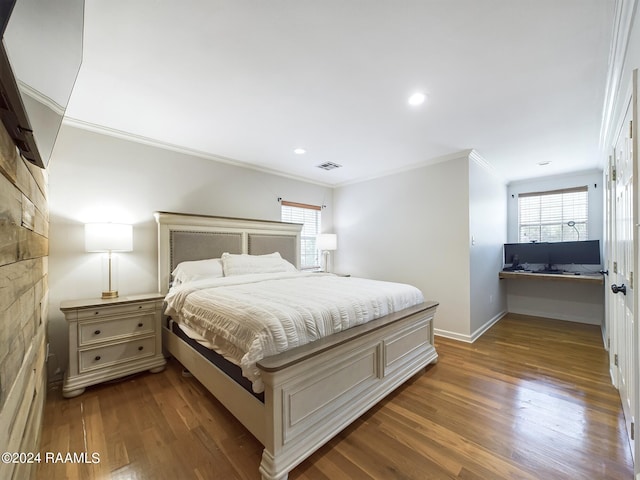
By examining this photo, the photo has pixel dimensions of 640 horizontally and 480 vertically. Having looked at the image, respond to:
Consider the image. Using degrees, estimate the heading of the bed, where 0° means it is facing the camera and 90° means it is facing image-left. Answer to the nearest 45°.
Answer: approximately 315°

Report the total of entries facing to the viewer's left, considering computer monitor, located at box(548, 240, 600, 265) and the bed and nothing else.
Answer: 0

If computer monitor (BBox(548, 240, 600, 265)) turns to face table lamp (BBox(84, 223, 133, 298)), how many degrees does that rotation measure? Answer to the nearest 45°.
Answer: approximately 45° to its right

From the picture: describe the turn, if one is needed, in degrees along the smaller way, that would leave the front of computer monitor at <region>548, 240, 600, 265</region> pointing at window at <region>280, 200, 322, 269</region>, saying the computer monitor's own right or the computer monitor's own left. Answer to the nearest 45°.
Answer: approximately 45° to the computer monitor's own right

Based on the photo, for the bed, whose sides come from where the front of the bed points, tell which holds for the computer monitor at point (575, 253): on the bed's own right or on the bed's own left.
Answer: on the bed's own left

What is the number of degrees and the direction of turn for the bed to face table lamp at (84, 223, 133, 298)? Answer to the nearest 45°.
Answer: approximately 180°

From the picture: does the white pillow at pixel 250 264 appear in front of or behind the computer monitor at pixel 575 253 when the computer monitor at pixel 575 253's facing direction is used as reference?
in front

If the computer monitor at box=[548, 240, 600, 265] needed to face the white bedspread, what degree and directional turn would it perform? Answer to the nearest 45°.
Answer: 0° — it already faces it

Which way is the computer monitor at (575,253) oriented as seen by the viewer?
toward the camera

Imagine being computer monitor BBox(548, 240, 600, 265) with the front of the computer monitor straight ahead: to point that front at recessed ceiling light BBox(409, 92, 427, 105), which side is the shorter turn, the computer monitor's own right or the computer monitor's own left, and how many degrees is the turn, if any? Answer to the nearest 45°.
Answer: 0° — it already faces it
